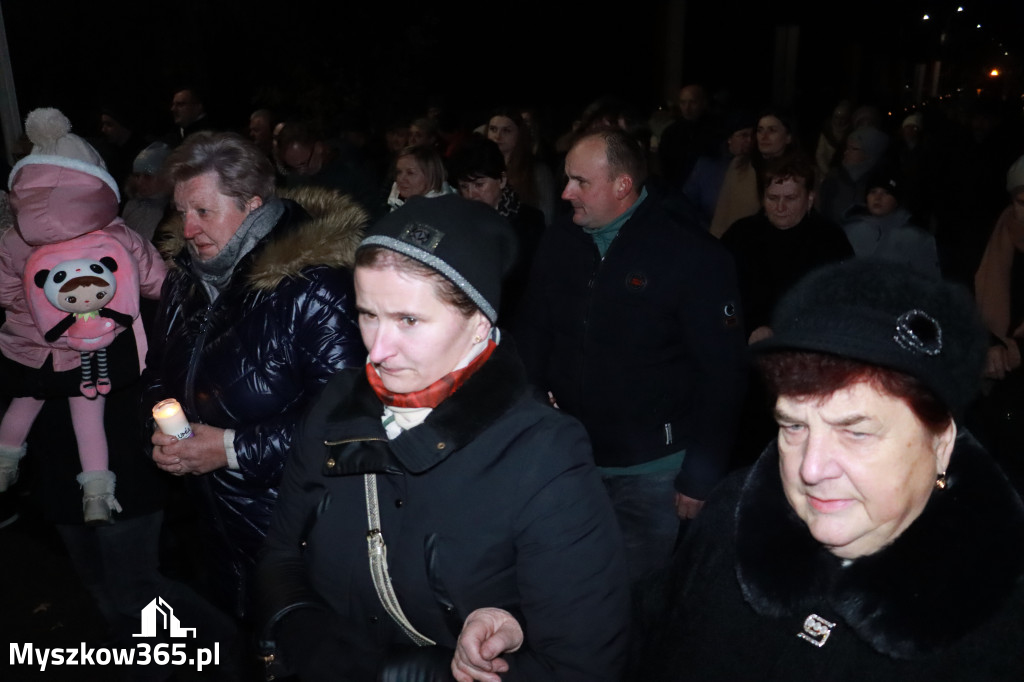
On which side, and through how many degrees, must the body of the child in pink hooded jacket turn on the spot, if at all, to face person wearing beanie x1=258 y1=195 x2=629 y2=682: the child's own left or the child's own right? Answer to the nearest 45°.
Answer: approximately 180°

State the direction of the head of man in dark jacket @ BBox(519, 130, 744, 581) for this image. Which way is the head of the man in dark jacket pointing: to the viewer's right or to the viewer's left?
to the viewer's left

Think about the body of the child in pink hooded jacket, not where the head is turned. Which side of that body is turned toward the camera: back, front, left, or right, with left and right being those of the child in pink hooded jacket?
back

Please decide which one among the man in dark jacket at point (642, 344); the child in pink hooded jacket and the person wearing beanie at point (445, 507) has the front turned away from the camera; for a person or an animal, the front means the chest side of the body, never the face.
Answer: the child in pink hooded jacket

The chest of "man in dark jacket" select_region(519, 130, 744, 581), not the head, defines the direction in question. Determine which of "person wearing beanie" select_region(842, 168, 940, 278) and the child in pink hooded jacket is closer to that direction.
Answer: the child in pink hooded jacket

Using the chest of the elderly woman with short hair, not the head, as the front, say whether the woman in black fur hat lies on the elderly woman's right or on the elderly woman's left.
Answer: on the elderly woman's left

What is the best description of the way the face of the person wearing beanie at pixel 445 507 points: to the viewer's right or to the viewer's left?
to the viewer's left

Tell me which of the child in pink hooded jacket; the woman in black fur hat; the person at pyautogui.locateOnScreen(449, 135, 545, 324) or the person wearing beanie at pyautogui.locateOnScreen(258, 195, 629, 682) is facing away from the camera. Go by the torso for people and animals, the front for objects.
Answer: the child in pink hooded jacket

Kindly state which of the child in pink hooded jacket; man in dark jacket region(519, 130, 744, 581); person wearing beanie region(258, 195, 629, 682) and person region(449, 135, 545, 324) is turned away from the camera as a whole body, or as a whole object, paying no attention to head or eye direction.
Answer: the child in pink hooded jacket

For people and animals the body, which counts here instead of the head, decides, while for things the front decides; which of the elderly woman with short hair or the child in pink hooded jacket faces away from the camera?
the child in pink hooded jacket
